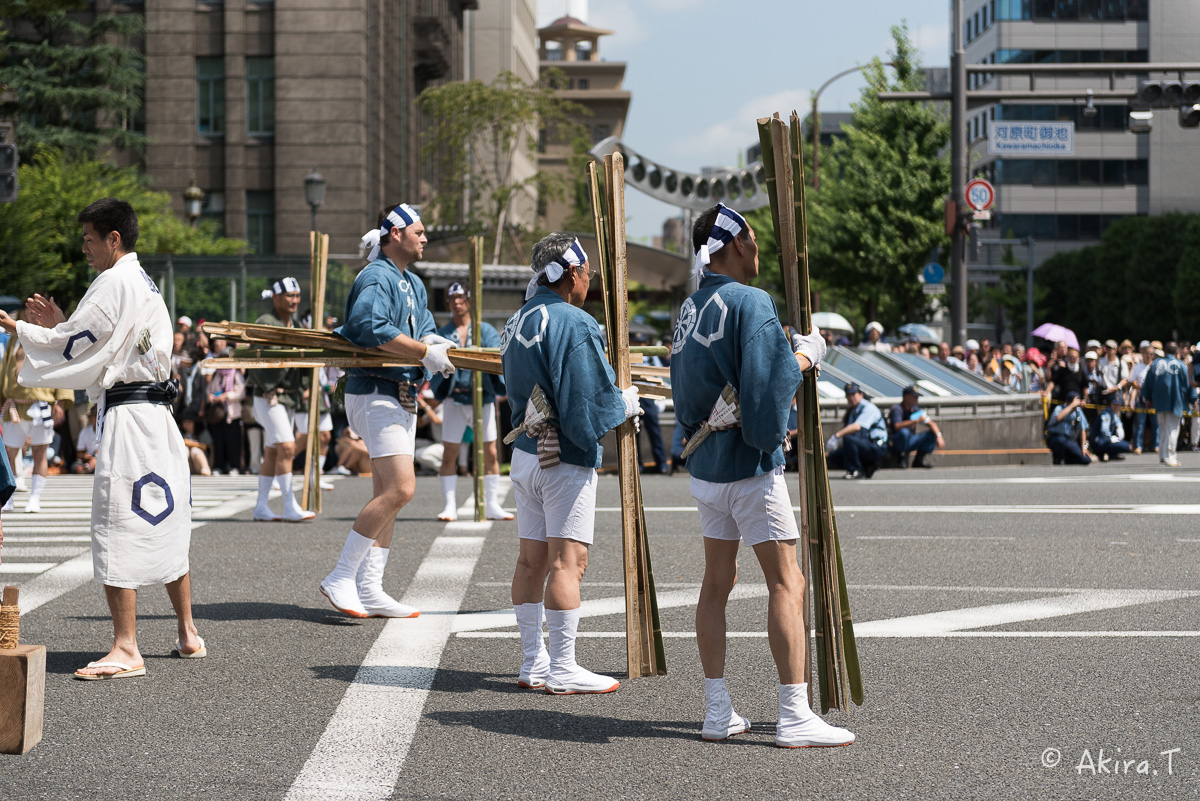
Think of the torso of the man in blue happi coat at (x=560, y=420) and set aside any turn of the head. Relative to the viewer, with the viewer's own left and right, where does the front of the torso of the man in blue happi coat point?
facing away from the viewer and to the right of the viewer

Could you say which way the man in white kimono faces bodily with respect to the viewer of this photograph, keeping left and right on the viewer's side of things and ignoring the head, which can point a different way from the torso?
facing to the left of the viewer

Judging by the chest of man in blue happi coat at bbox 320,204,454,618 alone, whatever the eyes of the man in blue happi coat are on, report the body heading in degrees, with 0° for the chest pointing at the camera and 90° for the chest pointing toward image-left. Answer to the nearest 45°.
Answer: approximately 270°

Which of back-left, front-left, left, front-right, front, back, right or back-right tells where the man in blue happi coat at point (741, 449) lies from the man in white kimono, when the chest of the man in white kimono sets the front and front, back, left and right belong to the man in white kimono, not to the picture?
back-left

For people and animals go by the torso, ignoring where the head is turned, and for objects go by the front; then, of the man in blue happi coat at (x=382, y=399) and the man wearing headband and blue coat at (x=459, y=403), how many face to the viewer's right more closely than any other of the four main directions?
1

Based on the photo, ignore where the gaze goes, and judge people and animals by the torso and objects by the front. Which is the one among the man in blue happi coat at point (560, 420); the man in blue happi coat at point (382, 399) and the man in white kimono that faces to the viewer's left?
the man in white kimono

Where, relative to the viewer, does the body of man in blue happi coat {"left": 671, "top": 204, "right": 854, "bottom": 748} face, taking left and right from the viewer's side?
facing away from the viewer and to the right of the viewer

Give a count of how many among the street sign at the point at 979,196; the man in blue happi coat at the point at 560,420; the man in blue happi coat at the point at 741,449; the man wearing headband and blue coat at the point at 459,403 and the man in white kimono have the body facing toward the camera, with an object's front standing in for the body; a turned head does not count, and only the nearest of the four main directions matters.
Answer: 2

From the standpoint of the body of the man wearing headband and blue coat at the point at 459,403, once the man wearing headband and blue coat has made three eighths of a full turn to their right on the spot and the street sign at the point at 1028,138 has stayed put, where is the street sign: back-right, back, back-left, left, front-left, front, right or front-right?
right

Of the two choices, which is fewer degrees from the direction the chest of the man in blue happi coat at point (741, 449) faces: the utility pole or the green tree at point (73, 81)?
the utility pole

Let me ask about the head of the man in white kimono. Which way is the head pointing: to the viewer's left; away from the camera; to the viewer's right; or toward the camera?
to the viewer's left

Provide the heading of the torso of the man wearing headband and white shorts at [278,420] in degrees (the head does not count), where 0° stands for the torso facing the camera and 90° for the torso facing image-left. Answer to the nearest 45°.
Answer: approximately 315°
